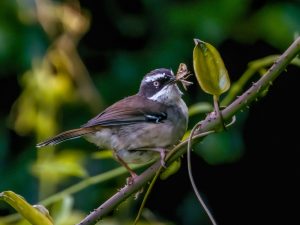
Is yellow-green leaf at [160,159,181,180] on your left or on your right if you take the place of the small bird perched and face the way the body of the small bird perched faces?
on your right

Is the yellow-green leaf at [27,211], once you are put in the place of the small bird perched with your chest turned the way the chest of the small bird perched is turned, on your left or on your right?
on your right

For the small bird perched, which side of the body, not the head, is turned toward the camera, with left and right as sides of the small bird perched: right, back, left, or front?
right
